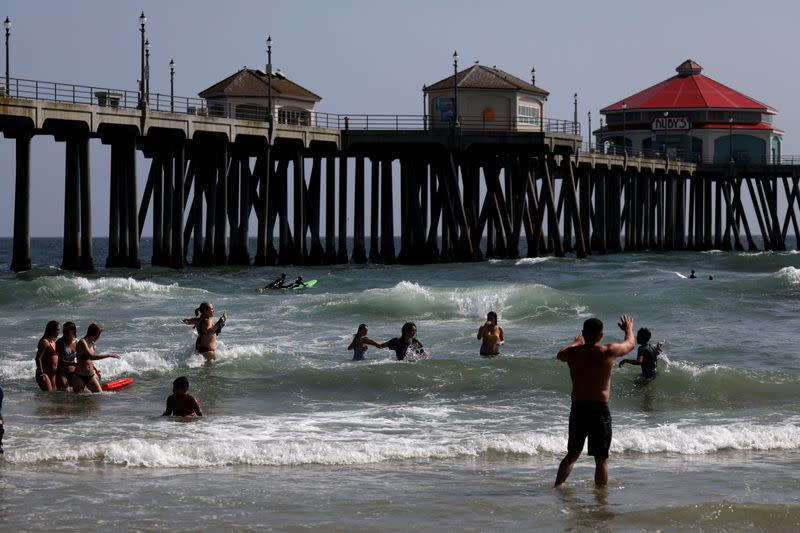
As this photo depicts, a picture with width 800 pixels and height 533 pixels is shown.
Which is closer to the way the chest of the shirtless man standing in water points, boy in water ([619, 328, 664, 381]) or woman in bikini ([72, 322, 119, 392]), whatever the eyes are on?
the boy in water

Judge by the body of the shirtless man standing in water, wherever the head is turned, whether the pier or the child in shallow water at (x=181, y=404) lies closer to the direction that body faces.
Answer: the pier

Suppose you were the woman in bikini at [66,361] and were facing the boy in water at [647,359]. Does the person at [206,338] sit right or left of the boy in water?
left

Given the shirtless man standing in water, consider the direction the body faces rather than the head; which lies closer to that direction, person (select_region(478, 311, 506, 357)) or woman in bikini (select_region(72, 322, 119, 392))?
the person

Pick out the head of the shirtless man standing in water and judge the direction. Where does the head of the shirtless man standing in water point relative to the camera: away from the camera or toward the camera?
away from the camera

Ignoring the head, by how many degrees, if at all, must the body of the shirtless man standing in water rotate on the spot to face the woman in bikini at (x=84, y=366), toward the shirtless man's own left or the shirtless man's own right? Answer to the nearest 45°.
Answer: approximately 45° to the shirtless man's own left

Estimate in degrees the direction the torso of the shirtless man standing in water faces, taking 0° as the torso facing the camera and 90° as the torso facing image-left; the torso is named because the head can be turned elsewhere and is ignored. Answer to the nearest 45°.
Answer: approximately 180°

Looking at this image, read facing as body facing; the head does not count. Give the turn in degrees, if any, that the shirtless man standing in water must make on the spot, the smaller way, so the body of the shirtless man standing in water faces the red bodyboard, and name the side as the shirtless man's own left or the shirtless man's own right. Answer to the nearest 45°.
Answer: approximately 45° to the shirtless man's own left

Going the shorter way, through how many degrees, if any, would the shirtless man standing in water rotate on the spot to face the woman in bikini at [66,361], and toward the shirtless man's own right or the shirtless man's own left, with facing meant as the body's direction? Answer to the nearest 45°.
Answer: approximately 45° to the shirtless man's own left

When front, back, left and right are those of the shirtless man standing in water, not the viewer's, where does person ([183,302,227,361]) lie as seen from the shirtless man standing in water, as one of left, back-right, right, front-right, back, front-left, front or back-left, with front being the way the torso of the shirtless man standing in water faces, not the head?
front-left
